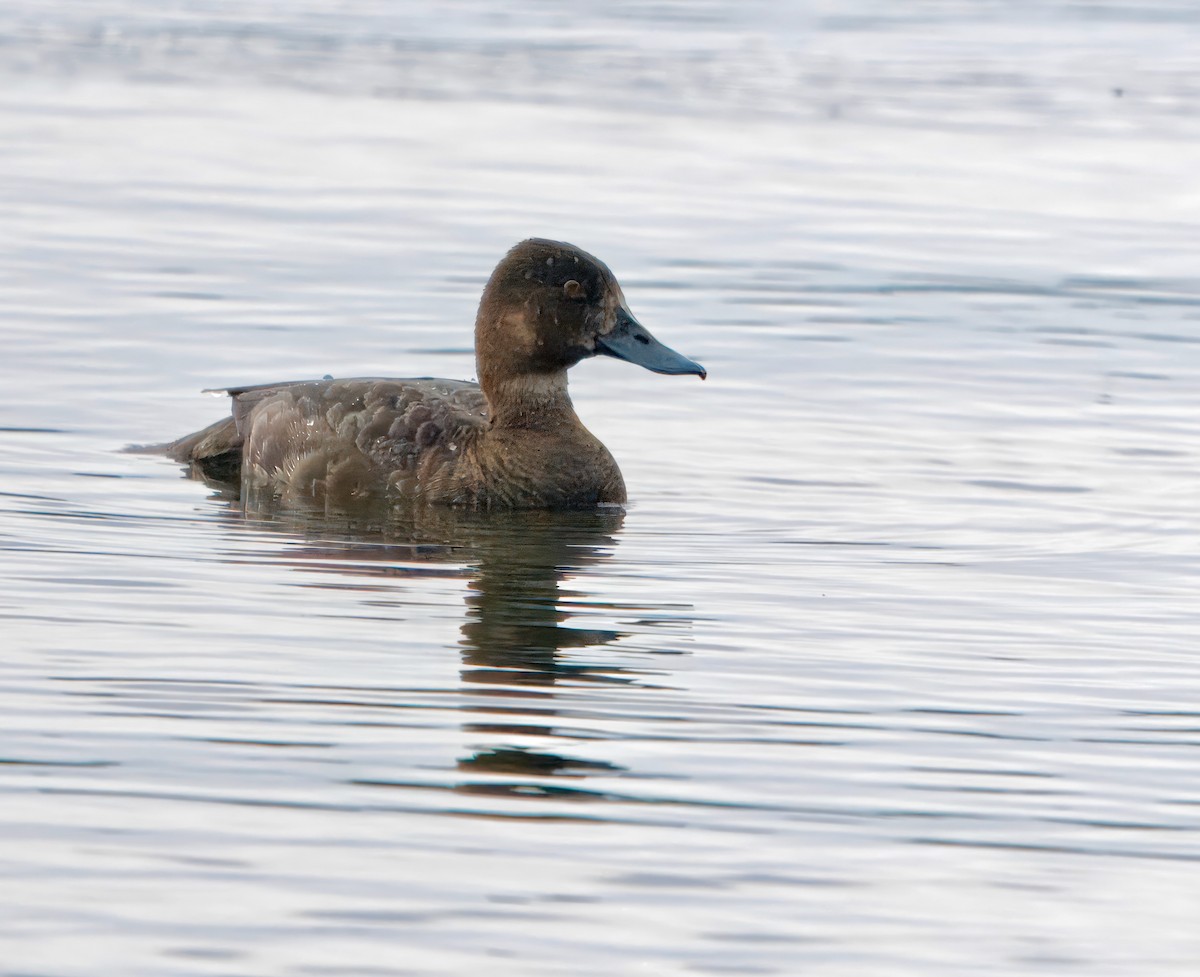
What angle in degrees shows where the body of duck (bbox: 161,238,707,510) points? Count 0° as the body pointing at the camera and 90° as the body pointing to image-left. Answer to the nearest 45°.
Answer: approximately 270°
